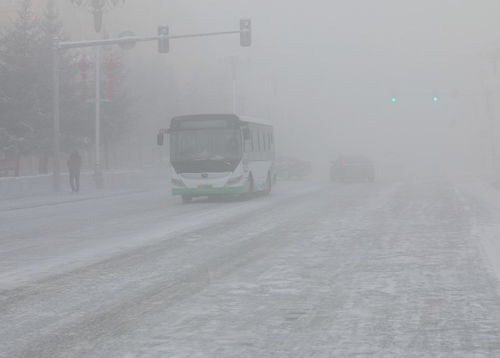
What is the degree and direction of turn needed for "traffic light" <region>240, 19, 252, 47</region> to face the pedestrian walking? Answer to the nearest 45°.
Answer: approximately 45° to its left

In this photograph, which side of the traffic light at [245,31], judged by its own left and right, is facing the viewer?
back

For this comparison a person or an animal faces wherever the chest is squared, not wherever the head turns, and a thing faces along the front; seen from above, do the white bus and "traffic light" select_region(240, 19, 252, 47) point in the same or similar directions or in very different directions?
very different directions

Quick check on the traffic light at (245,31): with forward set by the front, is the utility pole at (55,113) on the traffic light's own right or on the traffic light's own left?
on the traffic light's own left

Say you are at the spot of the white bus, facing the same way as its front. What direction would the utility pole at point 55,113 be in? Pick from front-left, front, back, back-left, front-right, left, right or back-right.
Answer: back-right

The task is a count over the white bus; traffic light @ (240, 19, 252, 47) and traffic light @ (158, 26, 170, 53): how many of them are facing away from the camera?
2

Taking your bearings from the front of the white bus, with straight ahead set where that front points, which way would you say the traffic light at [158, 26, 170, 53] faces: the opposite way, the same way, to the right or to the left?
the opposite way

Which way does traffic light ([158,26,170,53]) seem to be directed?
away from the camera
